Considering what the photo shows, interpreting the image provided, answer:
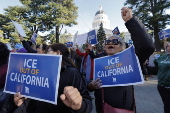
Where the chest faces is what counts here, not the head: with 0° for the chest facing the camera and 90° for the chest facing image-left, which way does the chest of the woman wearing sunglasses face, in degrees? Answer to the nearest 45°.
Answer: approximately 45°

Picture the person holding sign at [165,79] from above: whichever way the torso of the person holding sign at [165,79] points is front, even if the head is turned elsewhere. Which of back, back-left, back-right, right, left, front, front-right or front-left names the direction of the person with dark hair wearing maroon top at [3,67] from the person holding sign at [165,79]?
front-right

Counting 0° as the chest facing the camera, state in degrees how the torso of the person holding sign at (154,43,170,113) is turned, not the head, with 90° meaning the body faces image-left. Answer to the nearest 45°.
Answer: approximately 0°

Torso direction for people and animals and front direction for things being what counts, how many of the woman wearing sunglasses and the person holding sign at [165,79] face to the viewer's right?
0

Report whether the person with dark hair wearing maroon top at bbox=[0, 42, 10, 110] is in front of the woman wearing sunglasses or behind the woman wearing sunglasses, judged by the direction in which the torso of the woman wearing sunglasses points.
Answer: in front
